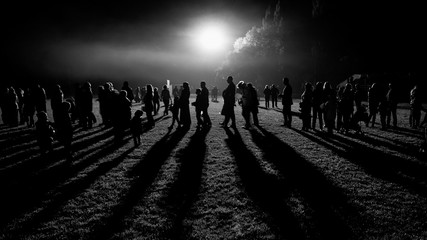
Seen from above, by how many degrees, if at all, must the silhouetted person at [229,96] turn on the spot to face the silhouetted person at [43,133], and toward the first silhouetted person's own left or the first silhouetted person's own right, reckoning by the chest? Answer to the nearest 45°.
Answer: approximately 45° to the first silhouetted person's own left

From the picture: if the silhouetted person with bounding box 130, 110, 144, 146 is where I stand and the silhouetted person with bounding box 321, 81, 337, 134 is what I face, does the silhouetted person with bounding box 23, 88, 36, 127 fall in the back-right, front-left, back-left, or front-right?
back-left

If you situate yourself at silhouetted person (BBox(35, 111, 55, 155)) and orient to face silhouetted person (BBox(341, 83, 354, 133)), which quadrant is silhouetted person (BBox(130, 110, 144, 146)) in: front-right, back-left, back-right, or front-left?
front-left

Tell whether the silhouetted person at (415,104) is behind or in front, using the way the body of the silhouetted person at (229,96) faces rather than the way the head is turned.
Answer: behind

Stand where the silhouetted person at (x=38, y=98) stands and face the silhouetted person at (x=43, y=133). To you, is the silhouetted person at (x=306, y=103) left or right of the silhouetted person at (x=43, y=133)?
left

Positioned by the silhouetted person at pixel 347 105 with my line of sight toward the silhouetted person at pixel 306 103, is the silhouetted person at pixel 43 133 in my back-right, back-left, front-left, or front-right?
front-left

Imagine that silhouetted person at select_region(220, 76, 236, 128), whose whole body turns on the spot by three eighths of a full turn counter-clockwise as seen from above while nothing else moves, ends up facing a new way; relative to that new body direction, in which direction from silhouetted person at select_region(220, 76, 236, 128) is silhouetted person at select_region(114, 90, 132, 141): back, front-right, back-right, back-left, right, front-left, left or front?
right
